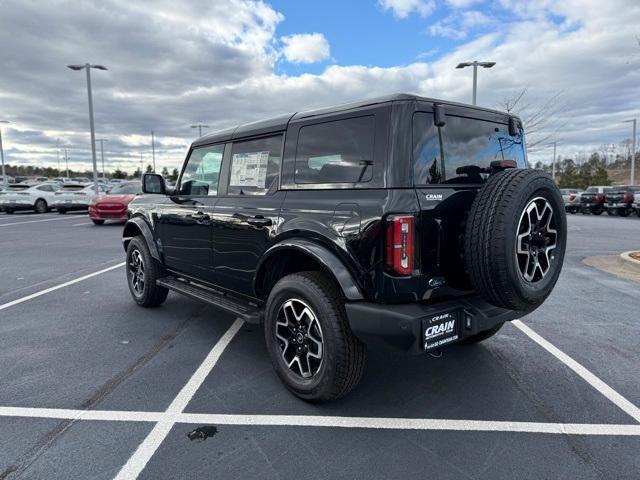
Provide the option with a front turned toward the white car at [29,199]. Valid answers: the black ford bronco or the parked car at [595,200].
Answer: the black ford bronco

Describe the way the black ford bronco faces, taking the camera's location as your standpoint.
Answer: facing away from the viewer and to the left of the viewer

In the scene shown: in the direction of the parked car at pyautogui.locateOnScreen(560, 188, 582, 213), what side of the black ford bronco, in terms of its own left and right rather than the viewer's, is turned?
right

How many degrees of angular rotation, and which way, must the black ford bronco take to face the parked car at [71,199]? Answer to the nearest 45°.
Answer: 0° — it already faces it
